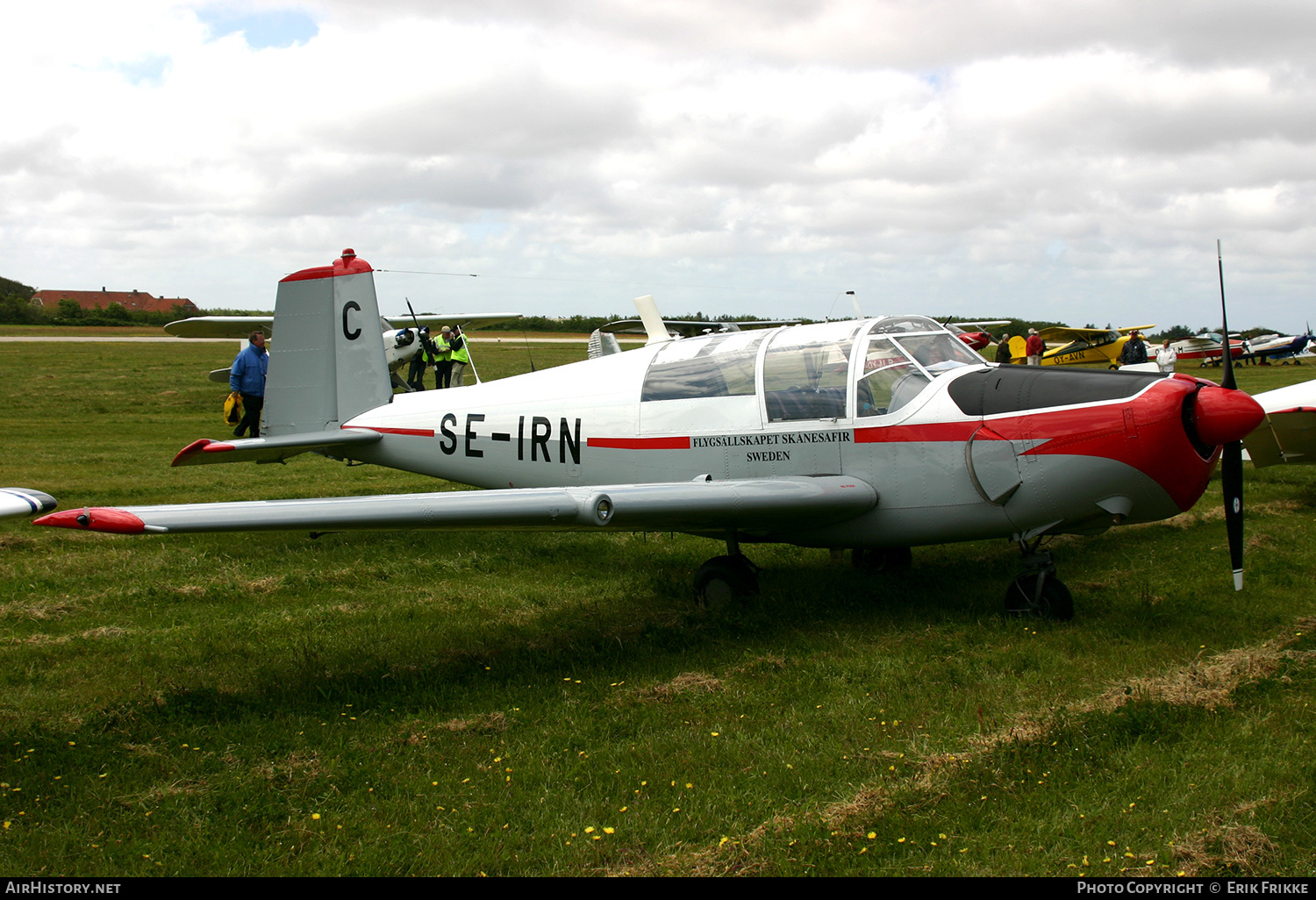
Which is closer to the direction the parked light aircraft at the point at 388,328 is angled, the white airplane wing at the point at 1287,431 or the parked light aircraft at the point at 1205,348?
the white airplane wing

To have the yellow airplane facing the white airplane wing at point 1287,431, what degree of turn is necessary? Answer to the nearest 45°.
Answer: approximately 45° to its right

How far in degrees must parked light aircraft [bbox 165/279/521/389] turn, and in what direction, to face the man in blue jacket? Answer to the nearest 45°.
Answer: approximately 45° to its right

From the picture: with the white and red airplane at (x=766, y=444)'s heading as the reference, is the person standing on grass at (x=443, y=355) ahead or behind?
behind

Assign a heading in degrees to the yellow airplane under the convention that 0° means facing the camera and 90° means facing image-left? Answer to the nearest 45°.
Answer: approximately 315°
